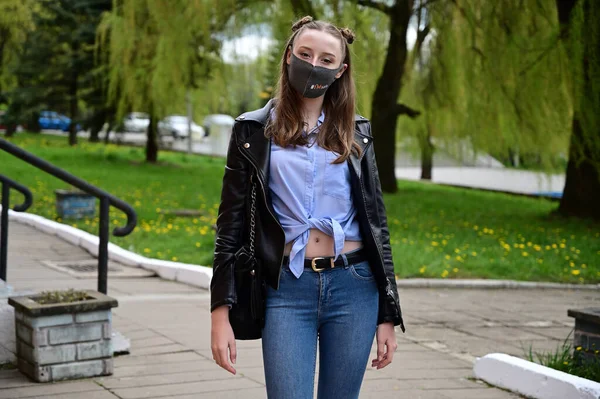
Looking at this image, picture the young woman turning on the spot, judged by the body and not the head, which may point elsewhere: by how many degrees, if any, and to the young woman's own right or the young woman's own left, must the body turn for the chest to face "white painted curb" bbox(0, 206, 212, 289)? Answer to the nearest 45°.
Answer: approximately 180°

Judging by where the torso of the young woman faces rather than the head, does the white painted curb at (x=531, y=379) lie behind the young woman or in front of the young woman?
behind

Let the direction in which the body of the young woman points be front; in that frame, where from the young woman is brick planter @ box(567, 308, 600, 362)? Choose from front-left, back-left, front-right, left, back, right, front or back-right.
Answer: back-left

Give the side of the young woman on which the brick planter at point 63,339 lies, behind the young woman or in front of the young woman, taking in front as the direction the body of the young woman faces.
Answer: behind

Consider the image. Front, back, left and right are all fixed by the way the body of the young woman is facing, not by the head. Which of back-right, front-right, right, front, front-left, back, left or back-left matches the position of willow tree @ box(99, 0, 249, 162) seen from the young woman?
back

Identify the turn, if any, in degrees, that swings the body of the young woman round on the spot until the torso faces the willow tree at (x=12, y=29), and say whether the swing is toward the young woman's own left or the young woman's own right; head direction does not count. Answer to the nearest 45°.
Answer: approximately 180°

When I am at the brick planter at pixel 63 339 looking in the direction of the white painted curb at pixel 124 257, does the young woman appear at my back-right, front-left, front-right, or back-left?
back-right

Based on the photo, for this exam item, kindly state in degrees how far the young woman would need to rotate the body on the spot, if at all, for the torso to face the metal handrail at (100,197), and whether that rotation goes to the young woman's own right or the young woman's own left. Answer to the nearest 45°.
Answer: approximately 135° to the young woman's own right

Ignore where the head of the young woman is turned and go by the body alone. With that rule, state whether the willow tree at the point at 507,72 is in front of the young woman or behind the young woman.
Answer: behind

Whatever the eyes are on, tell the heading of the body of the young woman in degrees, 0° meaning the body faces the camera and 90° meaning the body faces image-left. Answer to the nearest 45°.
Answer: approximately 0°

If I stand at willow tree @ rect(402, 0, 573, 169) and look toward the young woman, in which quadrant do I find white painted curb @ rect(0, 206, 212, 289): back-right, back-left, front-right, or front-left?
front-right
